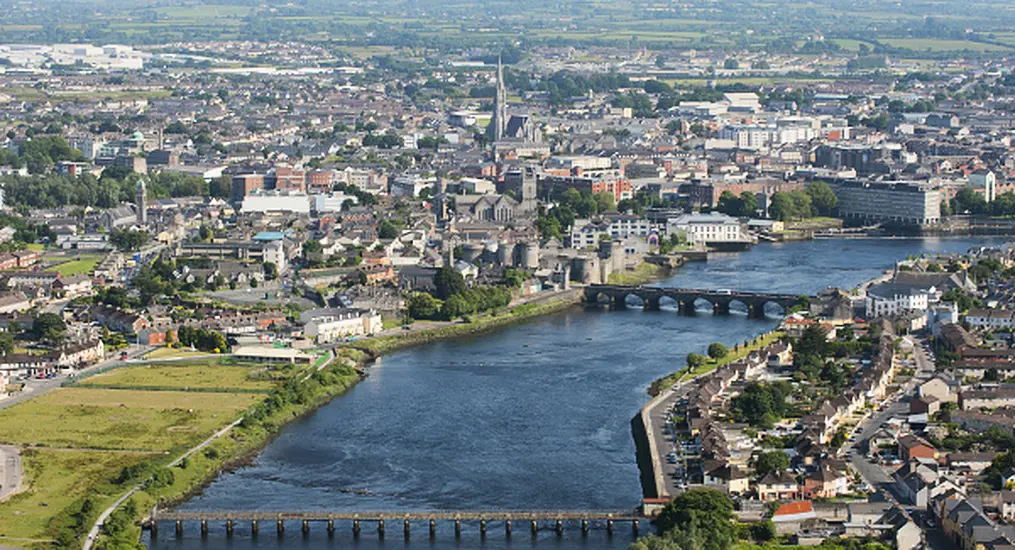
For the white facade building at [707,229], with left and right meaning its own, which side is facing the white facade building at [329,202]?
right

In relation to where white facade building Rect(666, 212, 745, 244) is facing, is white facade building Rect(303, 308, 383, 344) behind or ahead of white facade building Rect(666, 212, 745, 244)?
ahead

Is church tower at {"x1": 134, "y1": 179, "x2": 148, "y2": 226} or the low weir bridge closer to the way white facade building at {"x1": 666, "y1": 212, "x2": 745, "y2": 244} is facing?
the low weir bridge

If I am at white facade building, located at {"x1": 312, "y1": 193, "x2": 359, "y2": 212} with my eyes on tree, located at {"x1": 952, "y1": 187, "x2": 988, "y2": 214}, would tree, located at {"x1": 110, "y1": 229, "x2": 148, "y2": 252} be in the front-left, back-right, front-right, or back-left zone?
back-right

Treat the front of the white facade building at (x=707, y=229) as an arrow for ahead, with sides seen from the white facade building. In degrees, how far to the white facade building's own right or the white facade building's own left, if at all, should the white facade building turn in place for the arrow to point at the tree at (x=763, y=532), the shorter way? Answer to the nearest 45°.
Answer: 0° — it already faces it

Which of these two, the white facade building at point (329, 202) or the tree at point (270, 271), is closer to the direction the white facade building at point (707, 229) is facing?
the tree

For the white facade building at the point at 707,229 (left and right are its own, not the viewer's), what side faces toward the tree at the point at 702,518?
front

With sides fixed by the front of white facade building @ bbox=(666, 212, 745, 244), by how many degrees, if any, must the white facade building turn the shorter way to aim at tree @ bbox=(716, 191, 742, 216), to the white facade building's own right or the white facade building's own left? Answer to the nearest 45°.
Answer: approximately 180°

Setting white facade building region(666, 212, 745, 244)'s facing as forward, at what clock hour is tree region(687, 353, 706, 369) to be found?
The tree is roughly at 12 o'clock from the white facade building.

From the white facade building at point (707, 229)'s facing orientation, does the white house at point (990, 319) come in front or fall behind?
in front

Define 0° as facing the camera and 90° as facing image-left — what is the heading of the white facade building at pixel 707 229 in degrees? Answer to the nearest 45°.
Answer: approximately 0°

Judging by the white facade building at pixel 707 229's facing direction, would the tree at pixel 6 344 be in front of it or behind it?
in front

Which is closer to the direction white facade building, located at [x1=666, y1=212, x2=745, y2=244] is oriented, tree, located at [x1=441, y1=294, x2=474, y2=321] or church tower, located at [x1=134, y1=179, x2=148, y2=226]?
the tree
